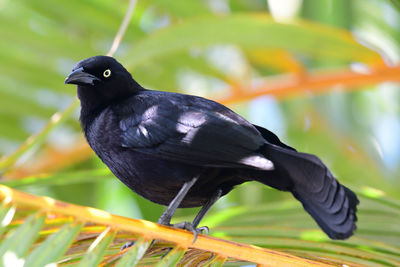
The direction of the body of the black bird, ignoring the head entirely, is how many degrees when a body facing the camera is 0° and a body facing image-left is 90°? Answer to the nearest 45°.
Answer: approximately 90°
